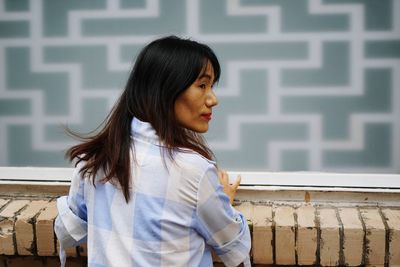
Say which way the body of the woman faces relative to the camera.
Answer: away from the camera

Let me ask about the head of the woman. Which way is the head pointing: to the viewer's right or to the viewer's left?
to the viewer's right
